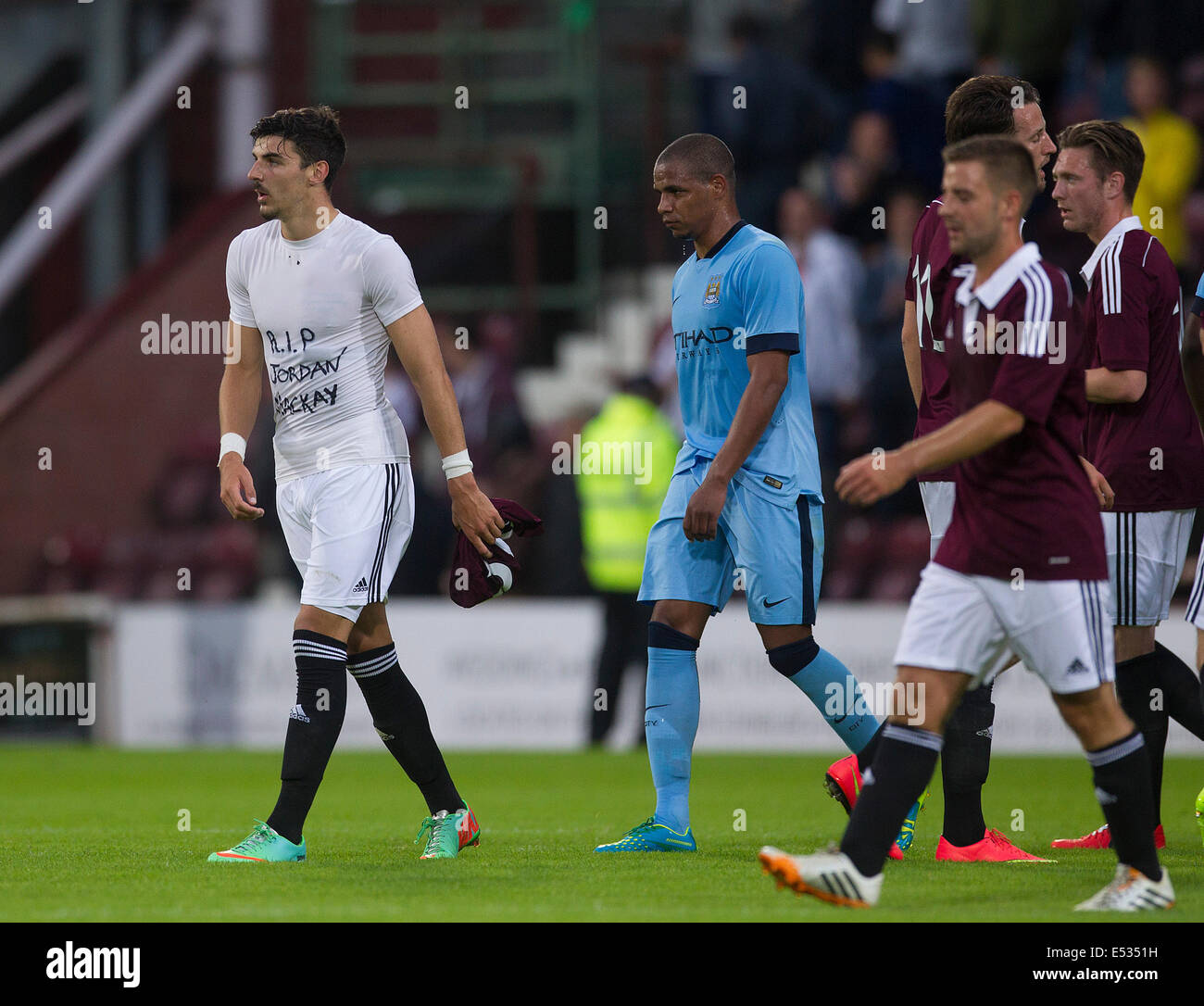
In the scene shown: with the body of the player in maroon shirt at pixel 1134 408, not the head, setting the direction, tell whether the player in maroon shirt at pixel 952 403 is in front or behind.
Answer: in front

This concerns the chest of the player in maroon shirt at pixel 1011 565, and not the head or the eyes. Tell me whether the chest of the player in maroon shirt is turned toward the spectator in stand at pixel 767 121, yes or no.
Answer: no

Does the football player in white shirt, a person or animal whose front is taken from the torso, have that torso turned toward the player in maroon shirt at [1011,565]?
no

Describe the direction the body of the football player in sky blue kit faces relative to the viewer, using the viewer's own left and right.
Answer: facing the viewer and to the left of the viewer

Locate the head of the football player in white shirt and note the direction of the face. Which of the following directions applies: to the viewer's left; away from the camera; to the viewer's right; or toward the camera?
to the viewer's left

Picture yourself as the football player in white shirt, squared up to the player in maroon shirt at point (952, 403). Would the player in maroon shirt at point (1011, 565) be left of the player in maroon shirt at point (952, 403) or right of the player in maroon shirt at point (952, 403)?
right

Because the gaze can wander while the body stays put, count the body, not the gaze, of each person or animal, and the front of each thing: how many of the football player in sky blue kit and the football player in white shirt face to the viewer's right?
0

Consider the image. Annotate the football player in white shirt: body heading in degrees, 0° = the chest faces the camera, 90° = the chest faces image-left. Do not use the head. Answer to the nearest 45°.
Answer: approximately 45°

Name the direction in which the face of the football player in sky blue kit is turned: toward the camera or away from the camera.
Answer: toward the camera

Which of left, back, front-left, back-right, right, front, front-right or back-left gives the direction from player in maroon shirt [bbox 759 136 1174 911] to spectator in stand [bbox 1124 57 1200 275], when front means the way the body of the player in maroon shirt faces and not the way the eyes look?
back-right

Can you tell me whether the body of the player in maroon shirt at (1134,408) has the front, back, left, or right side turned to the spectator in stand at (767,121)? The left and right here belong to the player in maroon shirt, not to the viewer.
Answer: right

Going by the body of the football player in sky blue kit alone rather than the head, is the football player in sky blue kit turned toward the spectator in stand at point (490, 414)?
no

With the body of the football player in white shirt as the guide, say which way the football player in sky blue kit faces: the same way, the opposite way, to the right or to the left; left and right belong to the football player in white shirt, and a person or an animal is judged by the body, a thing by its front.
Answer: the same way

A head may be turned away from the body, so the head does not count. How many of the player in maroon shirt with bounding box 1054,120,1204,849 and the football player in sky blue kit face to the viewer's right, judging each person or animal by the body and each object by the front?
0
